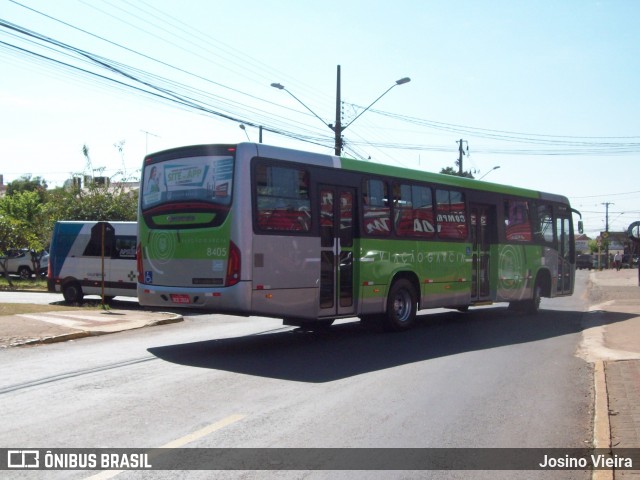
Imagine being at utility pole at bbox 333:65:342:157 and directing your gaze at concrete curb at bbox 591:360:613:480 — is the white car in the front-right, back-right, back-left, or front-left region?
back-right

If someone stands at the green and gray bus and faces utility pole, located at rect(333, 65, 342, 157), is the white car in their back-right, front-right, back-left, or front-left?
front-left

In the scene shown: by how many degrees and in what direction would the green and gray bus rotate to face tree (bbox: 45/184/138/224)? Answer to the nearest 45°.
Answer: approximately 90° to its left

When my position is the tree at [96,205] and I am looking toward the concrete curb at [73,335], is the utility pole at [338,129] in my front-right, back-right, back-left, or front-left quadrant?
front-left

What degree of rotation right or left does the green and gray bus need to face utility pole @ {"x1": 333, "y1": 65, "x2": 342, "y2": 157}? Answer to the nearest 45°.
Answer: approximately 45° to its left

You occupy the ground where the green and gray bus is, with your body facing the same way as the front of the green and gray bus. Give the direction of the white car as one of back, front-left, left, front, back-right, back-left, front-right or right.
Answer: left

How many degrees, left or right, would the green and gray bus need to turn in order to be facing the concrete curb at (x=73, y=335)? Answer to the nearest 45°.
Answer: approximately 135° to its left

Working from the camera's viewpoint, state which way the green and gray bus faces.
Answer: facing away from the viewer and to the right of the viewer

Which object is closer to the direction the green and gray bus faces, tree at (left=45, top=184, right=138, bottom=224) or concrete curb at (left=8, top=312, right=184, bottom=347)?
the tree

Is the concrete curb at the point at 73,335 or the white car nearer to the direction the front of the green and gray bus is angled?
the white car

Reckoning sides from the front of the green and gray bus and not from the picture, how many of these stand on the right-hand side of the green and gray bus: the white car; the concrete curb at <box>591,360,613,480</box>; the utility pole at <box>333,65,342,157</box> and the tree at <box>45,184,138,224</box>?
1

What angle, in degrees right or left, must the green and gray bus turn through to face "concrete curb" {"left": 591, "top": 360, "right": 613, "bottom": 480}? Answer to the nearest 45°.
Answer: approximately 90° to its right
